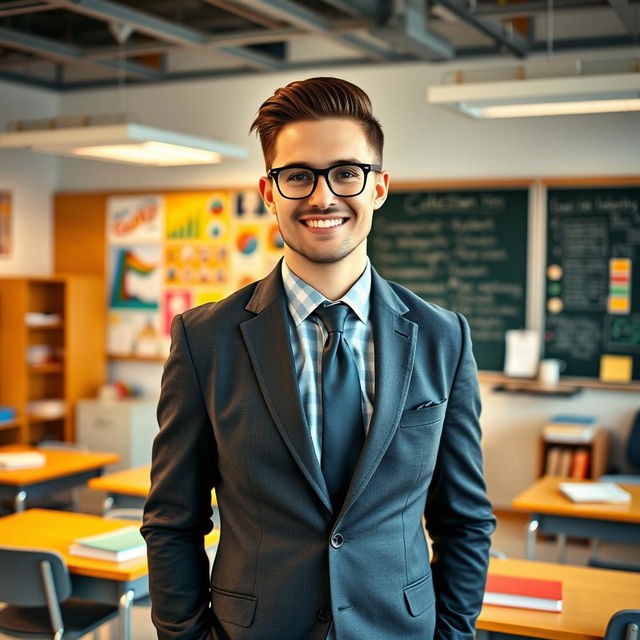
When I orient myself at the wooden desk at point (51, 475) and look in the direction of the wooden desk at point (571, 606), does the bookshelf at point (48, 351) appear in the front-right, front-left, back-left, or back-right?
back-left

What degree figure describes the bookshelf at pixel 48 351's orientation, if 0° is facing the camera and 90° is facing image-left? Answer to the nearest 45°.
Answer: approximately 0°

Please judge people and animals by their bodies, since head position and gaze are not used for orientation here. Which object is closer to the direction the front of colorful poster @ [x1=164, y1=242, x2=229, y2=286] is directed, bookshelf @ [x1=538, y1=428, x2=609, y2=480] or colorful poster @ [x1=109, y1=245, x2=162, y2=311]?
the bookshelf

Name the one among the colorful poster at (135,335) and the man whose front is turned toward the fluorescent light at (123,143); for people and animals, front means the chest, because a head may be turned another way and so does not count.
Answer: the colorful poster

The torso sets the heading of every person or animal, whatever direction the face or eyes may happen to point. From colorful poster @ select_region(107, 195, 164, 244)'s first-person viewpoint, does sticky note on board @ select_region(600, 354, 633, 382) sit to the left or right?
on its left

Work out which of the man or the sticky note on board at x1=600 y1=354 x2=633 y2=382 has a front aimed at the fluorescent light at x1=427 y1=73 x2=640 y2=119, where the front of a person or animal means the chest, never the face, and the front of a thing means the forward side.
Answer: the sticky note on board
